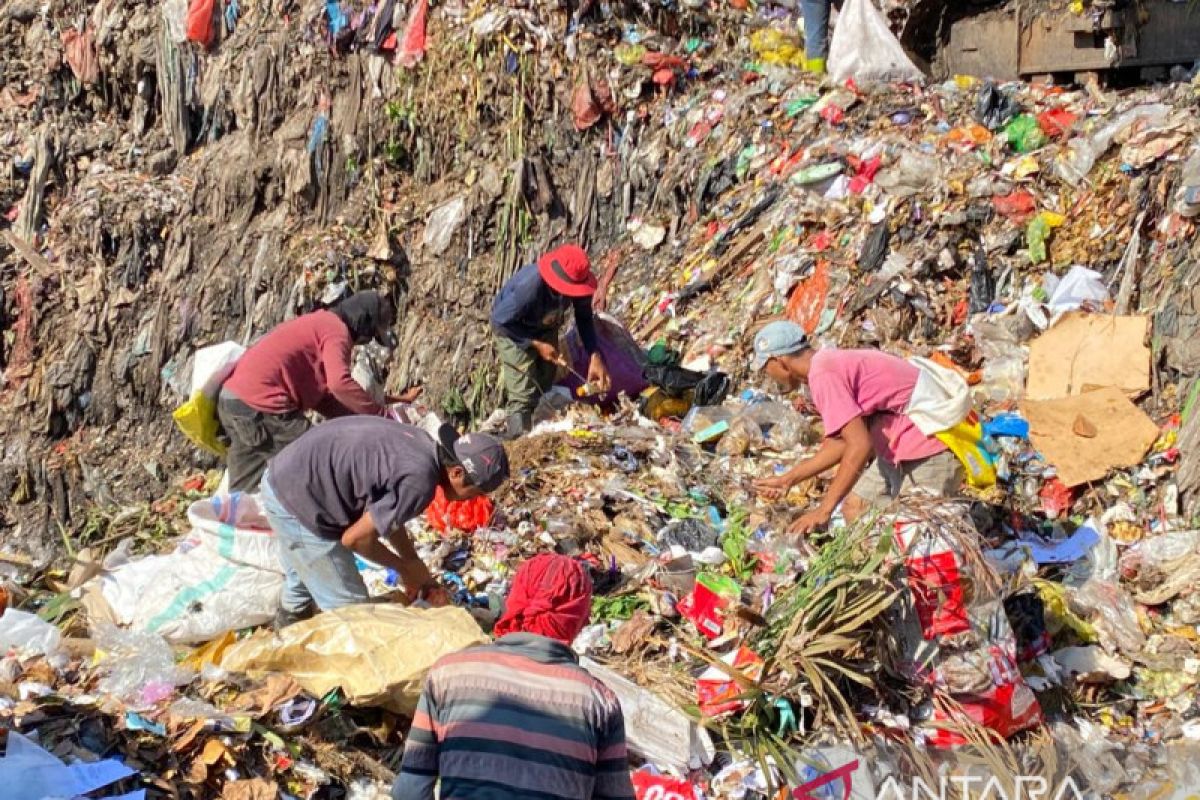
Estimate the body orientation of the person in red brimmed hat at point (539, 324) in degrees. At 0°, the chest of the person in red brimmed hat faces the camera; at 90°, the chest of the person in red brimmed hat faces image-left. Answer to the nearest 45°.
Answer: approximately 315°

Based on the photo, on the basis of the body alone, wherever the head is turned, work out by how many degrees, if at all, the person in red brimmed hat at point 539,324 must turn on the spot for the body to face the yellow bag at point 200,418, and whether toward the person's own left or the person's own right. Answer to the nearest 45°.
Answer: approximately 90° to the person's own right

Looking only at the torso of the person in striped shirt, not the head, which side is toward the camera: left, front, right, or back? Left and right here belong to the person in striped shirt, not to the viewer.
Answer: back

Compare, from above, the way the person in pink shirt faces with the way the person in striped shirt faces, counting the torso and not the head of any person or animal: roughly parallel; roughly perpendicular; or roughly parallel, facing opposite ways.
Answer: roughly perpendicular

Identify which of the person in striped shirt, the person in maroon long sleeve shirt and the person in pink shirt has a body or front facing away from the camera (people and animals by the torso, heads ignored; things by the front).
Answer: the person in striped shirt

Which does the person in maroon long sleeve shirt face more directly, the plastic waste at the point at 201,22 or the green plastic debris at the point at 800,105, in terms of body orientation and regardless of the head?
the green plastic debris

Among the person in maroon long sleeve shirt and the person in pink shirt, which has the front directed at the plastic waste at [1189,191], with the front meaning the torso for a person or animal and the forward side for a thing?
the person in maroon long sleeve shirt

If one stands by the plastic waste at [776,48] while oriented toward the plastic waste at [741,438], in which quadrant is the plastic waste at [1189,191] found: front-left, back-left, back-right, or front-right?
front-left

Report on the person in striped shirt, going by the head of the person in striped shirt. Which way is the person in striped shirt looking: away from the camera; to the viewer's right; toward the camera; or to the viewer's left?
away from the camera

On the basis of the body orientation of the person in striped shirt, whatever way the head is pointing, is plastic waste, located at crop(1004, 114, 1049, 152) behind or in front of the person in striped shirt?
in front

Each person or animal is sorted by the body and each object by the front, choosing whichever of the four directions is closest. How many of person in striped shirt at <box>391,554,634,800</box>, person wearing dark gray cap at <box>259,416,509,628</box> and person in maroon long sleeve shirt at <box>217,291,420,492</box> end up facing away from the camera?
1

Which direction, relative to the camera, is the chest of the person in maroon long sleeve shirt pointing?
to the viewer's right

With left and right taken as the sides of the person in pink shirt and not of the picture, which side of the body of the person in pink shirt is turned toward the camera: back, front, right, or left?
left

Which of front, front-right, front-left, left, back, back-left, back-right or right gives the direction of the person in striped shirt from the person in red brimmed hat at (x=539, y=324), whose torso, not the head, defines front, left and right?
front-right

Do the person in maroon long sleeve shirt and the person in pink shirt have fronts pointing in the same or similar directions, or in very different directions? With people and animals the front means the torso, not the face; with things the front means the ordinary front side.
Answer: very different directions

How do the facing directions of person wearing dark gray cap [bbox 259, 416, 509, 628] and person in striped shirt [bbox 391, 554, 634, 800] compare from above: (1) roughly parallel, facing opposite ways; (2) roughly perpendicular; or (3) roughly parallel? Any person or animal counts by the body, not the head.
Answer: roughly perpendicular
